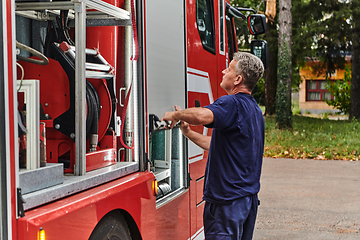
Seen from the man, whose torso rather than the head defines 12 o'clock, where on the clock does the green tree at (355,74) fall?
The green tree is roughly at 2 o'clock from the man.

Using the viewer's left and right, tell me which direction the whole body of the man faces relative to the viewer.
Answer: facing away from the viewer and to the left of the viewer

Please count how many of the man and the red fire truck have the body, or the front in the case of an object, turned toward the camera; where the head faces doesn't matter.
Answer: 0

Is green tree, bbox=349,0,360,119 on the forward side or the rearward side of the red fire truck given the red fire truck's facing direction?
on the forward side

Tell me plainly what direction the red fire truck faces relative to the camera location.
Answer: facing away from the viewer and to the right of the viewer

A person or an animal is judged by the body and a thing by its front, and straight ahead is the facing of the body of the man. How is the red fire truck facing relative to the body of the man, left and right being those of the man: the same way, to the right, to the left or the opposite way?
to the right

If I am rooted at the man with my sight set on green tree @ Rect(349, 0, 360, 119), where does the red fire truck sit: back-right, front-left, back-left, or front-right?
back-left
